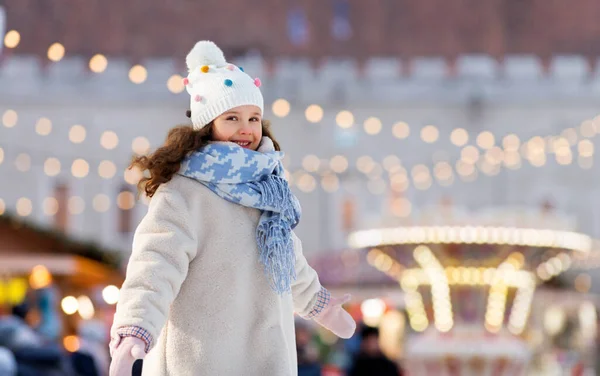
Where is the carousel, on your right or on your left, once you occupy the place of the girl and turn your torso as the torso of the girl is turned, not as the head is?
on your left

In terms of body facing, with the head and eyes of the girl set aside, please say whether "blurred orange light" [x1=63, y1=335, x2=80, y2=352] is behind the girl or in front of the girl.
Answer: behind

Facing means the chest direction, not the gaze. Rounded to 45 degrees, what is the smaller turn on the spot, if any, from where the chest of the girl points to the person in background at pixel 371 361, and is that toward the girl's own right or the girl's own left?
approximately 135° to the girl's own left

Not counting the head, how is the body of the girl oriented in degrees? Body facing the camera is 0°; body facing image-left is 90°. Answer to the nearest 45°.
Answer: approximately 315°

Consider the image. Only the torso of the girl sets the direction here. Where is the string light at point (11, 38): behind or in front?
behind

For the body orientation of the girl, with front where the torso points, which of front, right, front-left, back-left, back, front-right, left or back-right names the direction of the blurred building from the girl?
back-left
